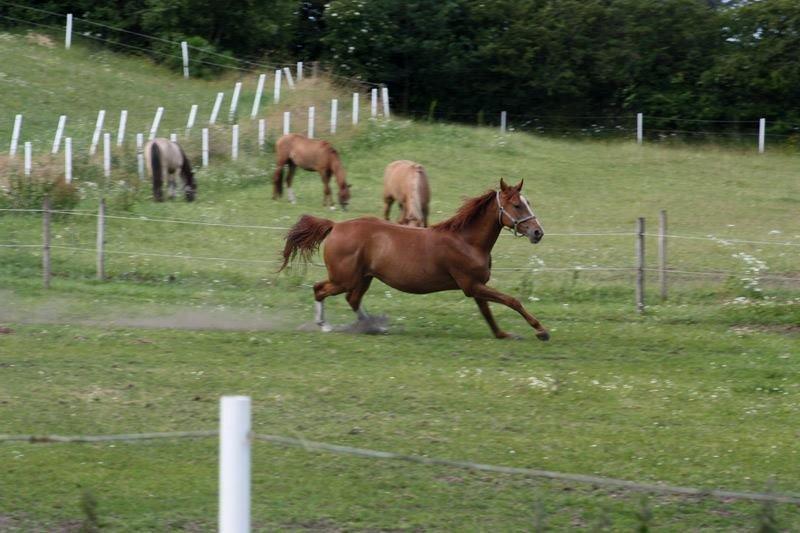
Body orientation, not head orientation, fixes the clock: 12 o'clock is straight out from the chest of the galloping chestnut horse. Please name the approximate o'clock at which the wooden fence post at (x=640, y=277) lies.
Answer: The wooden fence post is roughly at 11 o'clock from the galloping chestnut horse.

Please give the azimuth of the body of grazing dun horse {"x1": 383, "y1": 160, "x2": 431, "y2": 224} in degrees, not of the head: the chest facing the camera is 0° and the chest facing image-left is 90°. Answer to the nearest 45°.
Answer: approximately 135°

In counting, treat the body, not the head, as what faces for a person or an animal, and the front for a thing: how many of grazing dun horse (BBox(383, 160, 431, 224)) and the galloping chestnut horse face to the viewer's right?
1

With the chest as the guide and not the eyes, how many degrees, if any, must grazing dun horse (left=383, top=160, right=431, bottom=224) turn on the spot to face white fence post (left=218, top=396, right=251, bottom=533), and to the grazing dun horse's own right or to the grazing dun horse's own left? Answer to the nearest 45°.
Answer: approximately 135° to the grazing dun horse's own left

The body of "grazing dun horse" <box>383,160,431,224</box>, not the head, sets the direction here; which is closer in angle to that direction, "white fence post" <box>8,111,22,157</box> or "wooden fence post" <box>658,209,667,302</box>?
the white fence post

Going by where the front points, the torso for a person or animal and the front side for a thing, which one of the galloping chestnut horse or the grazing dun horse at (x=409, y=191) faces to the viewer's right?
the galloping chestnut horse

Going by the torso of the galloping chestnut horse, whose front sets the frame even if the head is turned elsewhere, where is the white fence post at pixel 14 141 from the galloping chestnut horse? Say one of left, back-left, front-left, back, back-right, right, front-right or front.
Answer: back-left

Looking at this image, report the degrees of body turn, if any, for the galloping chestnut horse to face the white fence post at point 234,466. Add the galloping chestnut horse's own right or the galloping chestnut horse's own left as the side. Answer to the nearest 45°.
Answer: approximately 90° to the galloping chestnut horse's own right

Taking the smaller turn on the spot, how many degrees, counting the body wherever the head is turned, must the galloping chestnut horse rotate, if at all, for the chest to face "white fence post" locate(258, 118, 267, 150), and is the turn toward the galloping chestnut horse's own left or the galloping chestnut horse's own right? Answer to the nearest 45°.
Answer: approximately 90° to the galloping chestnut horse's own left

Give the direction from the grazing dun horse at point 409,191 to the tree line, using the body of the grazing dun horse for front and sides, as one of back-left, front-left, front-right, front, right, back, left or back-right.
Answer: front-right

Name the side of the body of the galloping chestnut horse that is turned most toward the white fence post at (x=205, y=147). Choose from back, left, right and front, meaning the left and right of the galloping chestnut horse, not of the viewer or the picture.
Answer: left

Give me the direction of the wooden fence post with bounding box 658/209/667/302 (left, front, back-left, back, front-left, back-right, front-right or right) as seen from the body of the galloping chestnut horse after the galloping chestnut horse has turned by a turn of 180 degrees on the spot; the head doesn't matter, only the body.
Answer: back-right

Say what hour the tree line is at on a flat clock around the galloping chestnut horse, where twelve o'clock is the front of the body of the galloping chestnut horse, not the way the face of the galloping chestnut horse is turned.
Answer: The tree line is roughly at 9 o'clock from the galloping chestnut horse.

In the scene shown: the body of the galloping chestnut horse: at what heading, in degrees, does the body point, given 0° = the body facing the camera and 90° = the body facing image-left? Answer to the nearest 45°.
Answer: approximately 270°
